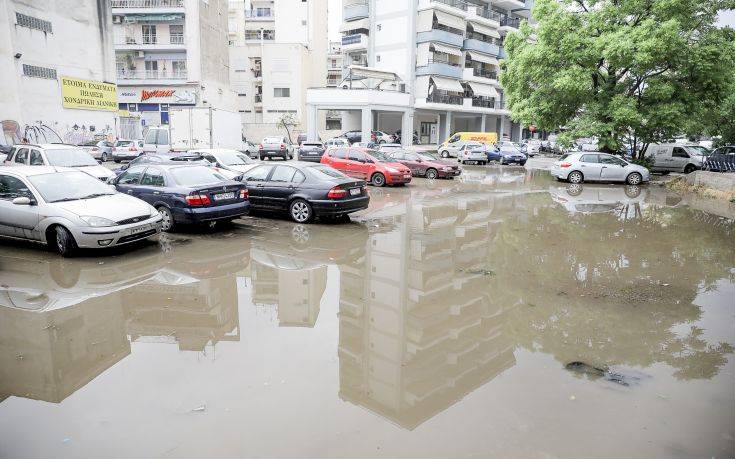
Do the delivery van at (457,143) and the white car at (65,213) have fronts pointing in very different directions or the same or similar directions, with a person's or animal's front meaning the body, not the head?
very different directions

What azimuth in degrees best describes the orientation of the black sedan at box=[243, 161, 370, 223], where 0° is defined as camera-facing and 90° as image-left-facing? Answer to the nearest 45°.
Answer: approximately 135°

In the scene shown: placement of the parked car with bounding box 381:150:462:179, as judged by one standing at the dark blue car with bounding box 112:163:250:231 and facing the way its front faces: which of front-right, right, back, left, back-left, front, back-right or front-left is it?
right

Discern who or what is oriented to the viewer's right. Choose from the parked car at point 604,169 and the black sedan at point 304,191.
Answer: the parked car

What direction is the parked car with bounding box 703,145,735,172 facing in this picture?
to the viewer's left

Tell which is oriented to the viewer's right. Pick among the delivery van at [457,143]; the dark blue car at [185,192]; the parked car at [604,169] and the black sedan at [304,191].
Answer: the parked car

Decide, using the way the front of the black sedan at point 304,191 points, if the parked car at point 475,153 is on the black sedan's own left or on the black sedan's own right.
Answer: on the black sedan's own right

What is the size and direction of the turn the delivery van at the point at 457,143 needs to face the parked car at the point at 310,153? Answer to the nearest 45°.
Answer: approximately 45° to its left

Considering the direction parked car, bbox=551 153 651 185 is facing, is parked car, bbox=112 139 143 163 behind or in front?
behind

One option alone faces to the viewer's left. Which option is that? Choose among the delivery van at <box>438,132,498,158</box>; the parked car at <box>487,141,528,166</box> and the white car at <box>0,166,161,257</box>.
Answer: the delivery van
